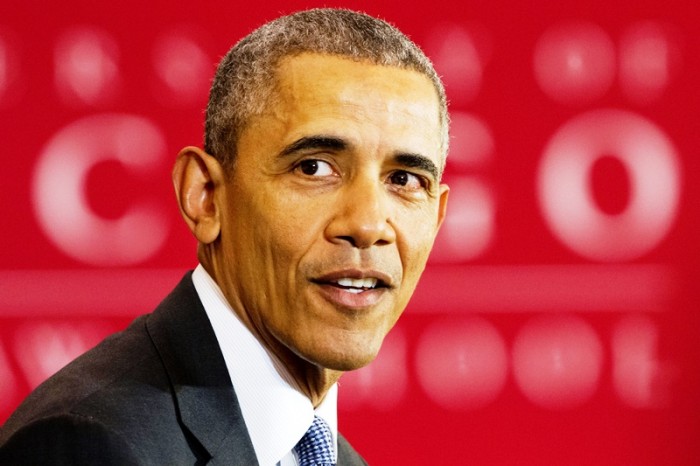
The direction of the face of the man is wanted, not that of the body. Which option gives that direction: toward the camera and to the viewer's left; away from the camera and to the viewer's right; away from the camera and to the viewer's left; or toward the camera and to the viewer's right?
toward the camera and to the viewer's right

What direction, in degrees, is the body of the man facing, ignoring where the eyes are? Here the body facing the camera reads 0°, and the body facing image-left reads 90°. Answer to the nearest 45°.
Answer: approximately 315°
